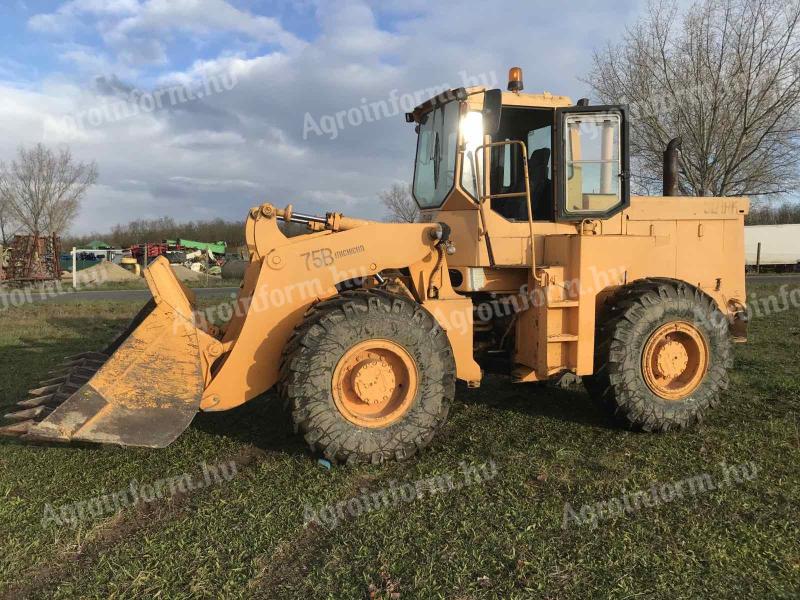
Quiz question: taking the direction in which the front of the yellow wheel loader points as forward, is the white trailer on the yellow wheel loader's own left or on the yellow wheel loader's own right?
on the yellow wheel loader's own right

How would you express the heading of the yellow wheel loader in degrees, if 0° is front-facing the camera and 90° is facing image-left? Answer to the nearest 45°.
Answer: approximately 90°
